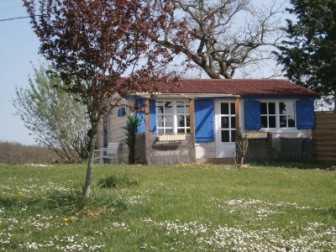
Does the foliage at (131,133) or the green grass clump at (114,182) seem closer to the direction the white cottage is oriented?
the green grass clump

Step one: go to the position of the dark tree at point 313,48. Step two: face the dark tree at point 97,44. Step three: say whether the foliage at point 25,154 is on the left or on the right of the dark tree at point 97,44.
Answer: right

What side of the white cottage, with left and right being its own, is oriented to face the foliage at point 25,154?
right

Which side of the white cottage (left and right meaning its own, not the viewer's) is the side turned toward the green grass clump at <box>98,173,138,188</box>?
front

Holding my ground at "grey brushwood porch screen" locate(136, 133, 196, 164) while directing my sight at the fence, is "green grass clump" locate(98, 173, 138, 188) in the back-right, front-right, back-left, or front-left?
back-right

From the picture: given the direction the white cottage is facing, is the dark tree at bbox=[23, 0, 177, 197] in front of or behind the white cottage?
in front

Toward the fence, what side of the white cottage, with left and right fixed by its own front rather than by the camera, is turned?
left

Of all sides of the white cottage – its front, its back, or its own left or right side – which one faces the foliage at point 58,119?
right

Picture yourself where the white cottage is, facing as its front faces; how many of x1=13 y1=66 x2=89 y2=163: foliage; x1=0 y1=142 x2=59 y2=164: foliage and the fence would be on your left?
1

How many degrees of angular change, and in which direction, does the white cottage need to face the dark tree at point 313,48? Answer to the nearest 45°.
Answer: approximately 135° to its left

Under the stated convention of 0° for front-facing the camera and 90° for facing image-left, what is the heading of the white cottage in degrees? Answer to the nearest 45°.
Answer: approximately 0°
